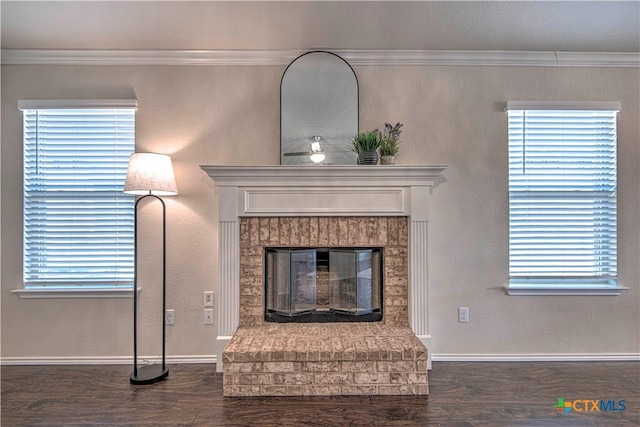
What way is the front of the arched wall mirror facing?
toward the camera

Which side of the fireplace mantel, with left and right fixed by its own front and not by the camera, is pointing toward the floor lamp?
right

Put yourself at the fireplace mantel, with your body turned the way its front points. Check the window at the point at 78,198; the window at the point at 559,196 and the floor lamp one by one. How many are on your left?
1

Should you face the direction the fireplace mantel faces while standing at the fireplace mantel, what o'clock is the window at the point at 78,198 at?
The window is roughly at 3 o'clock from the fireplace mantel.

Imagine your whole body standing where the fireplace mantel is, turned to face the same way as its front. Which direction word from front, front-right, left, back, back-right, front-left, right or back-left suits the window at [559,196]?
left

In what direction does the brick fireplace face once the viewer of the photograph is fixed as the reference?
facing the viewer

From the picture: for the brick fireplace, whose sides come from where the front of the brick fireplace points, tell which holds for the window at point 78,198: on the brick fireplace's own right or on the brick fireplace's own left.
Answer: on the brick fireplace's own right

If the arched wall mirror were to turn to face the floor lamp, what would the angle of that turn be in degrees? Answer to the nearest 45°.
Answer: approximately 90° to its right

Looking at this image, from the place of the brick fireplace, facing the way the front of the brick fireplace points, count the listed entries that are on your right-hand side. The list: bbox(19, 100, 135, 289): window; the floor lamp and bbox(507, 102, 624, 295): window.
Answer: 2

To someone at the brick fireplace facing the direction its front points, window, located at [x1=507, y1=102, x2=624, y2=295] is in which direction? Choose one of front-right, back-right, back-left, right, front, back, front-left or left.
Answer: left
